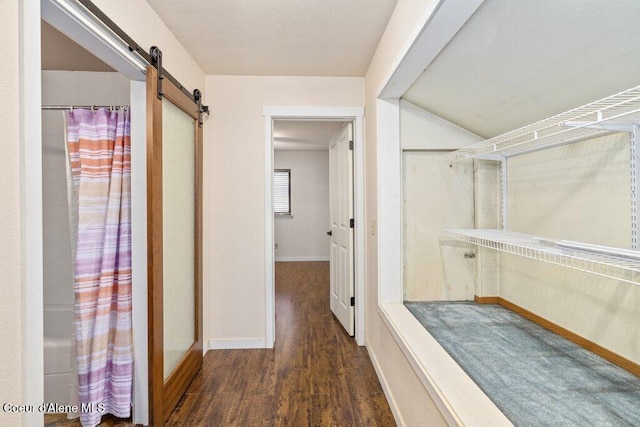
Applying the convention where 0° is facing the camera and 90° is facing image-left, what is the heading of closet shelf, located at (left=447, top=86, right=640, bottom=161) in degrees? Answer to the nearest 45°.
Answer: approximately 45°

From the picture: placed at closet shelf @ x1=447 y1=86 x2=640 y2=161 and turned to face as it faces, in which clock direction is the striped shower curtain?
The striped shower curtain is roughly at 1 o'clock from the closet shelf.

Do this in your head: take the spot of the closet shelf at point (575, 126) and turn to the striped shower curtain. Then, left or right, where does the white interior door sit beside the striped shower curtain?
right

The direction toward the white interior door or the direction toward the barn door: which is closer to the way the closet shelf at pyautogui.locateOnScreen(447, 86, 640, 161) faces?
the barn door

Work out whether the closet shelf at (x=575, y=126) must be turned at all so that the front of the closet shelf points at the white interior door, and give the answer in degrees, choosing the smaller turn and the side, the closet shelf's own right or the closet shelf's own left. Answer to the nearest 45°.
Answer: approximately 90° to the closet shelf's own right

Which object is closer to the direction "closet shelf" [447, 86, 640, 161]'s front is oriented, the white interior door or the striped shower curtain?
the striped shower curtain

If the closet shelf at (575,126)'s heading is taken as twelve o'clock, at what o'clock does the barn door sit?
The barn door is roughly at 1 o'clock from the closet shelf.

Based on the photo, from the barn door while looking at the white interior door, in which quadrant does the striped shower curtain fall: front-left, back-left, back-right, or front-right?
back-left
